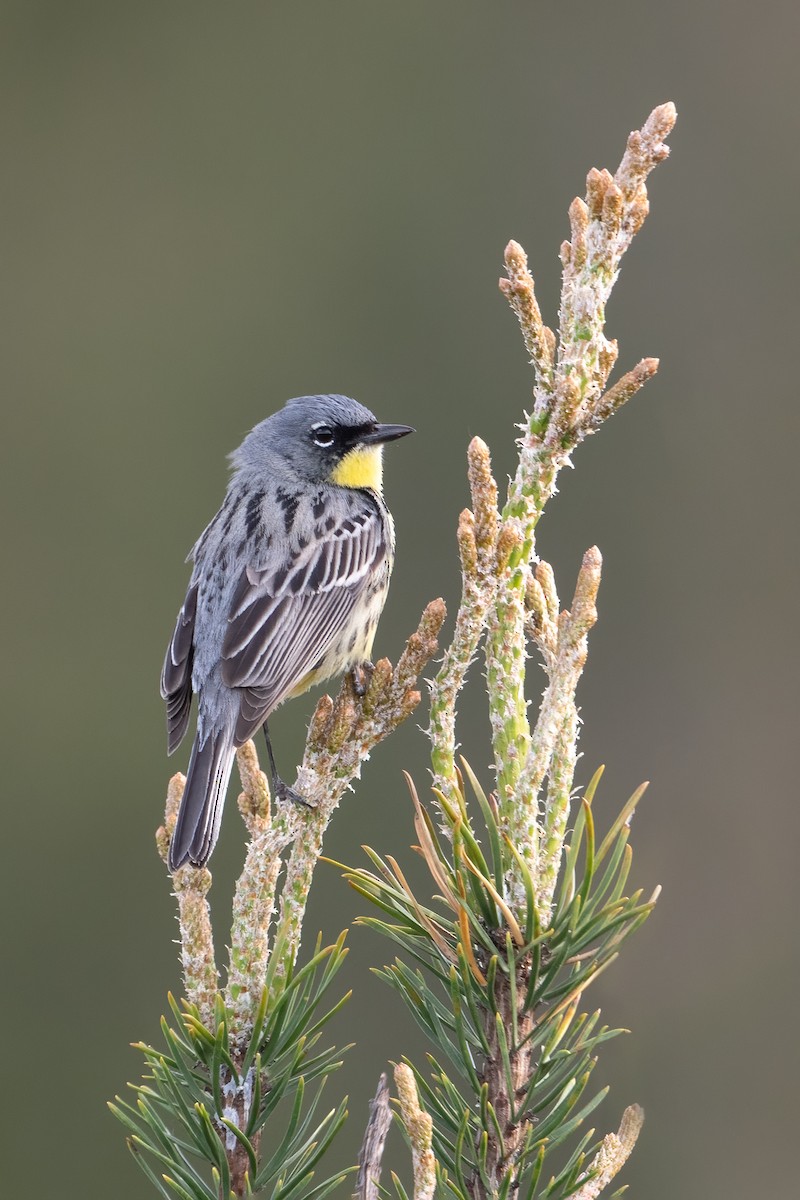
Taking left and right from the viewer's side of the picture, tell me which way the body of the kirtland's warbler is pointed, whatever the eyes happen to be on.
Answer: facing away from the viewer and to the right of the viewer

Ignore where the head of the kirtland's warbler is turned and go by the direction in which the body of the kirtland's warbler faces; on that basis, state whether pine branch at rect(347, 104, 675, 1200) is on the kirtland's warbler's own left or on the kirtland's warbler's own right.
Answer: on the kirtland's warbler's own right
